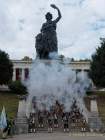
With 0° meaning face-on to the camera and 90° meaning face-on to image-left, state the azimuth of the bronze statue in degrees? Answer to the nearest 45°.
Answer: approximately 0°
